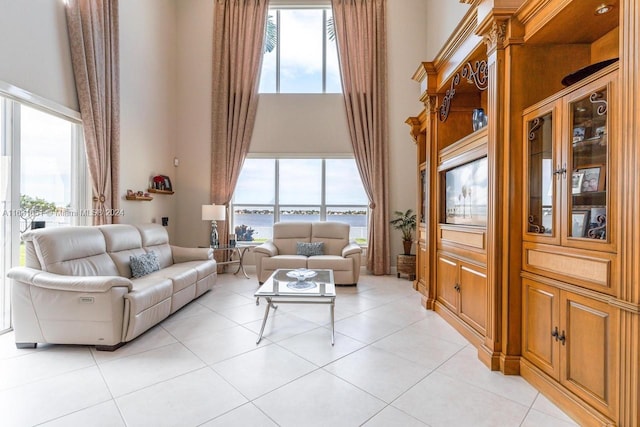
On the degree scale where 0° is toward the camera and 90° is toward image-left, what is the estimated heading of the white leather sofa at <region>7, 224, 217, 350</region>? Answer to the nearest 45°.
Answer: approximately 315°

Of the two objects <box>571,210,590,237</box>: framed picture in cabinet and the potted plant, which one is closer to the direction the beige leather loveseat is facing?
the framed picture in cabinet

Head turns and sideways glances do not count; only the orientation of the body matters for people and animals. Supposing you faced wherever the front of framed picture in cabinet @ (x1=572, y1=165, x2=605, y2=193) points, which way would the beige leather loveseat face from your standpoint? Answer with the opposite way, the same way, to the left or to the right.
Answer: to the left

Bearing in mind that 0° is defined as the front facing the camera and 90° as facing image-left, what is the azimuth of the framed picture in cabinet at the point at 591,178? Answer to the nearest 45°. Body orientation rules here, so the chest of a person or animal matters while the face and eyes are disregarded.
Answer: approximately 45°

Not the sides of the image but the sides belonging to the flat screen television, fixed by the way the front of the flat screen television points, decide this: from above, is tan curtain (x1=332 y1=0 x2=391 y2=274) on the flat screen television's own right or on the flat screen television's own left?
on the flat screen television's own right

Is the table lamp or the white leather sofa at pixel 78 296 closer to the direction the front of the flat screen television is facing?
the white leather sofa

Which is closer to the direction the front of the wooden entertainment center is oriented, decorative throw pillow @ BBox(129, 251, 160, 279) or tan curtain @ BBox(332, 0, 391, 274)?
the decorative throw pillow

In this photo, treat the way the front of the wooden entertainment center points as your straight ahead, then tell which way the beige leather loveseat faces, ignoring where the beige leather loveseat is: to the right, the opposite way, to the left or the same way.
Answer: to the left
